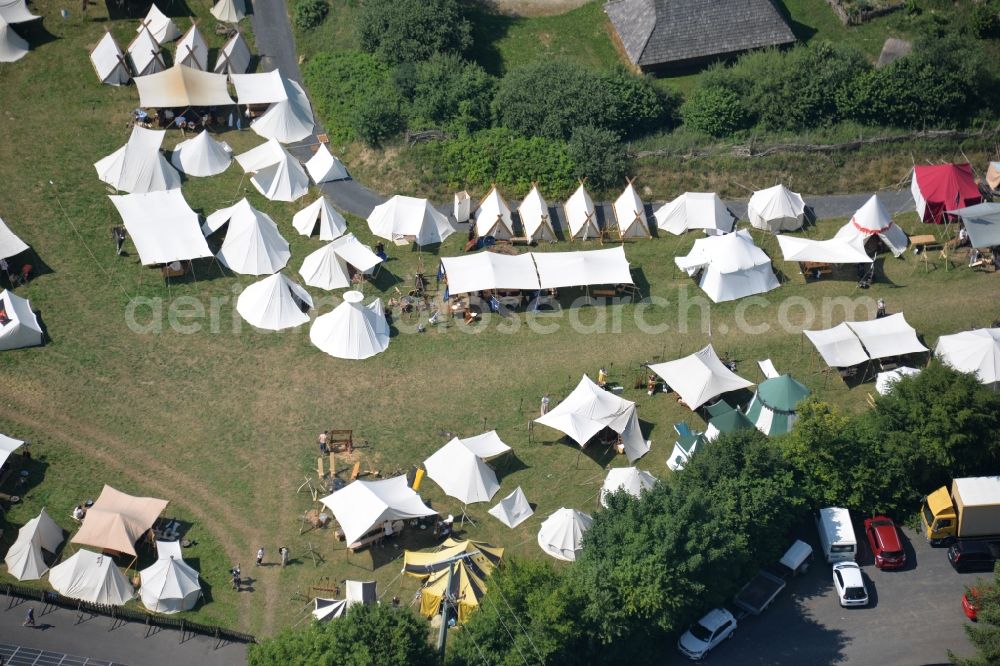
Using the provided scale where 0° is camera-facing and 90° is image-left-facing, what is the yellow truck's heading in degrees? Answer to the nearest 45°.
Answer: approximately 90°

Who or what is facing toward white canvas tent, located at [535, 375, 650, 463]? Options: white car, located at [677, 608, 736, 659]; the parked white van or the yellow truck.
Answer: the yellow truck

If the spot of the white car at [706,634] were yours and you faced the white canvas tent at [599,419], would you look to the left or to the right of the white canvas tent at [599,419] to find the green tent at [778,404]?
right

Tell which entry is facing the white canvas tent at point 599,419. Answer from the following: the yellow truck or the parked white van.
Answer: the yellow truck

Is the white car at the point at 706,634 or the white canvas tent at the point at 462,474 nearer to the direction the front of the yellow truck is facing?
the white canvas tent

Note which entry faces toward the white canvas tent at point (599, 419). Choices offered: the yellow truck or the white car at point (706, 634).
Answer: the yellow truck

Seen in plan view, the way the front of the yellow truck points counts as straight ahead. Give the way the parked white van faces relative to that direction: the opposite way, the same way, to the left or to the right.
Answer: to the left

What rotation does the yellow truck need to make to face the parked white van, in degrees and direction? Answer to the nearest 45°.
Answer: approximately 45° to its left

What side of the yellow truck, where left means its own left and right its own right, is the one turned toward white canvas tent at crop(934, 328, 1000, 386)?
right

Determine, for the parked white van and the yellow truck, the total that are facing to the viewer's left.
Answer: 1

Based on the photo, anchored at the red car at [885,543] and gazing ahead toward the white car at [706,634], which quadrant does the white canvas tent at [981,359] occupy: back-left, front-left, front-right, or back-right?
back-right

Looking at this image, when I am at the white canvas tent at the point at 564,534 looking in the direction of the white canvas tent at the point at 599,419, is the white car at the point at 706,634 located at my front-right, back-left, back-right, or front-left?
back-right

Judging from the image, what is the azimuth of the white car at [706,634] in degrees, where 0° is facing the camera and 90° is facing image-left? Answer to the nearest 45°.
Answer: approximately 45°

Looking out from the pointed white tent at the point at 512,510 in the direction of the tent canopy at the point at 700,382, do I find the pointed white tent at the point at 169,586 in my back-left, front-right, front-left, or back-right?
back-left
